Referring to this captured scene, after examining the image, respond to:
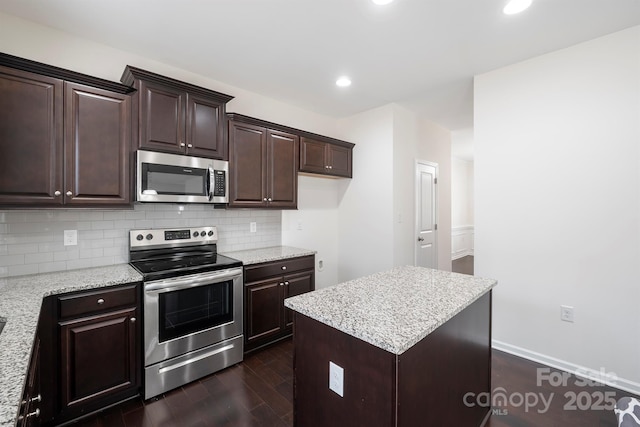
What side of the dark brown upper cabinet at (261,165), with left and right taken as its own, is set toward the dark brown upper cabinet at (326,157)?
left

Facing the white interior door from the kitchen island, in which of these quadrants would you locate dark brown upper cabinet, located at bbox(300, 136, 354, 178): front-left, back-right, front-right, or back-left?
front-left

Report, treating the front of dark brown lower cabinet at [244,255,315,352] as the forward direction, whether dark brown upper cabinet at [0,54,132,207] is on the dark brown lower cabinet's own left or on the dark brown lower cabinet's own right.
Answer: on the dark brown lower cabinet's own right

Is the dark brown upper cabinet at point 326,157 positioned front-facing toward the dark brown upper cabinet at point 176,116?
no

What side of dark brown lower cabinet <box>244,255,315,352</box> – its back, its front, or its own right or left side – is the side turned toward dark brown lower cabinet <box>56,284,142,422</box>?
right

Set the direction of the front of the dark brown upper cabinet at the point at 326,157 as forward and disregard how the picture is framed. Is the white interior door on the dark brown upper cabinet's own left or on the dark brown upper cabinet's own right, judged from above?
on the dark brown upper cabinet's own left

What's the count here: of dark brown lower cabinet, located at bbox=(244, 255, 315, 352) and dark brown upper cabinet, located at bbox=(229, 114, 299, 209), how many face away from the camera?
0

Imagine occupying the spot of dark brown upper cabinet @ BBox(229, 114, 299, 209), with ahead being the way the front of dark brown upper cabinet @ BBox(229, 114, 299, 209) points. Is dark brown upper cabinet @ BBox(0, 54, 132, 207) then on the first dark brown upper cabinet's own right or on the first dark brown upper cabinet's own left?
on the first dark brown upper cabinet's own right

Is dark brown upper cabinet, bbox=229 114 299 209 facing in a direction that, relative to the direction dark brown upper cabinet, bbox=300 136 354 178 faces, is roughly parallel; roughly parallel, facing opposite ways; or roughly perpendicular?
roughly parallel

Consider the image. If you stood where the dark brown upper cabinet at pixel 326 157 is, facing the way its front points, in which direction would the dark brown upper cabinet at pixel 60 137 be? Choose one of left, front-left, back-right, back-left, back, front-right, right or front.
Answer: right

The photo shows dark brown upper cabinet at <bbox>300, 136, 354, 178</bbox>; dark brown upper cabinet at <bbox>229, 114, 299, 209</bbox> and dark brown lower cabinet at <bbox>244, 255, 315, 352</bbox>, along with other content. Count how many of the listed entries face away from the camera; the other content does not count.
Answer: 0

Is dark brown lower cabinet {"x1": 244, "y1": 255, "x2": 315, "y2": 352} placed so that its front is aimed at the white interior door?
no

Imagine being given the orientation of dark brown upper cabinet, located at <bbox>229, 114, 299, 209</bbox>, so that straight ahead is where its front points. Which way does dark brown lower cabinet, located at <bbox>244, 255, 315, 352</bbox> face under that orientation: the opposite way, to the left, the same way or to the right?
the same way

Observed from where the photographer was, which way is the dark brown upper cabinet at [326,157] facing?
facing the viewer and to the right of the viewer

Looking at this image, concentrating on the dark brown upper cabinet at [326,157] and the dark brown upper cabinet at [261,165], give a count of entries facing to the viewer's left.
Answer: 0

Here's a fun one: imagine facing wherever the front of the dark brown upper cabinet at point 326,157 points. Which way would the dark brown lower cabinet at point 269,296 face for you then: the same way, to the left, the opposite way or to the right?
the same way

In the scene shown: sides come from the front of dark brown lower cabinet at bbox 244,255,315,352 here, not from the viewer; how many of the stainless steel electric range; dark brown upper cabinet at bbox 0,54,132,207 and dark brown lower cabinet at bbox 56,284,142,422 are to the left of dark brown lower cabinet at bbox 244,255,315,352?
0
